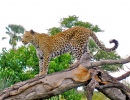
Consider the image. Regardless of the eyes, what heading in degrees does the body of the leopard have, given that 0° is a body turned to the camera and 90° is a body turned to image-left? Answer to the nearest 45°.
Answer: approximately 90°
